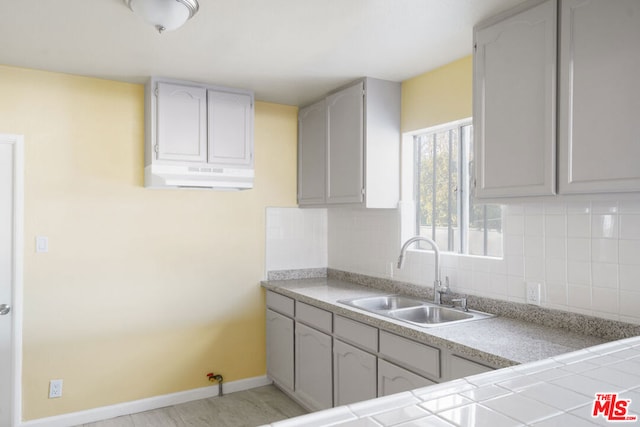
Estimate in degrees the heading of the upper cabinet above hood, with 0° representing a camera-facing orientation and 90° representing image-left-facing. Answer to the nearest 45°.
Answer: approximately 0°

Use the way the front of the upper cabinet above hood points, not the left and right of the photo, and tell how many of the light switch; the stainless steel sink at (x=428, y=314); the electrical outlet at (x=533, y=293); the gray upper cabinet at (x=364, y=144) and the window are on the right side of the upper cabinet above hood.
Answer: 1

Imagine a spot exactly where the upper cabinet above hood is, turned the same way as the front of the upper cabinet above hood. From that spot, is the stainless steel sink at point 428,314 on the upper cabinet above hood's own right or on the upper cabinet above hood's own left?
on the upper cabinet above hood's own left

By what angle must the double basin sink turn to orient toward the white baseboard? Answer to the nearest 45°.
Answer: approximately 45° to its right

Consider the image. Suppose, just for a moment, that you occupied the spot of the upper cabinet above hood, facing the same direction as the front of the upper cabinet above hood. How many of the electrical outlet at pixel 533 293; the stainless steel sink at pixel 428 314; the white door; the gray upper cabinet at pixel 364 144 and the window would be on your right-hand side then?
1

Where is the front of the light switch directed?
toward the camera

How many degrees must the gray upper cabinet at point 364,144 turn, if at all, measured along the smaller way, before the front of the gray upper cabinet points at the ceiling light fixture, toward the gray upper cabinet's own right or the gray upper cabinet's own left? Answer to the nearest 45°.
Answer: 0° — it already faces it

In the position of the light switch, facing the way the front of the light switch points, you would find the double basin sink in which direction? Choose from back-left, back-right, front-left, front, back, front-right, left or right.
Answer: front-left

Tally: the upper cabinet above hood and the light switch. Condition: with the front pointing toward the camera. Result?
2

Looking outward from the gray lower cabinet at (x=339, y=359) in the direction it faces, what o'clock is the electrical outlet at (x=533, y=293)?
The electrical outlet is roughly at 8 o'clock from the gray lower cabinet.
